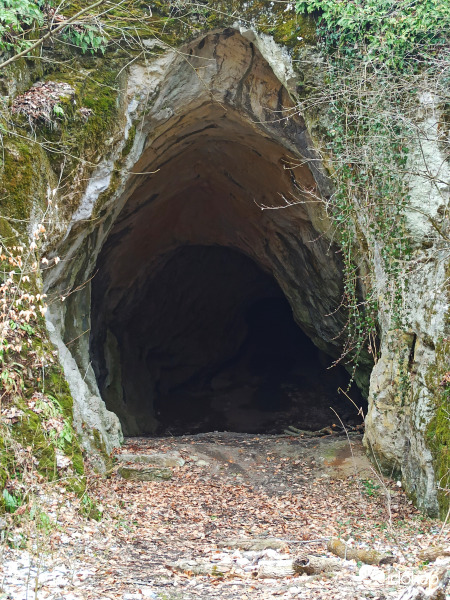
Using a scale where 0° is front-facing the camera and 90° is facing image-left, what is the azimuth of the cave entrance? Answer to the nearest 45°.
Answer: approximately 0°

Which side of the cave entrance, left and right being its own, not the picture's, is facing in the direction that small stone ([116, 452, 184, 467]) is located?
front

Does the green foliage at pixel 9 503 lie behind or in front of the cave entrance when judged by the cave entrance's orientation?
in front

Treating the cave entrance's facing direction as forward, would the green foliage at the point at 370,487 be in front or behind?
in front

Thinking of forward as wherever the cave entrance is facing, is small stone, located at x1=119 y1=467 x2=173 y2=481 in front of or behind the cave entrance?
in front

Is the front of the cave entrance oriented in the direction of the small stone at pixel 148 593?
yes
